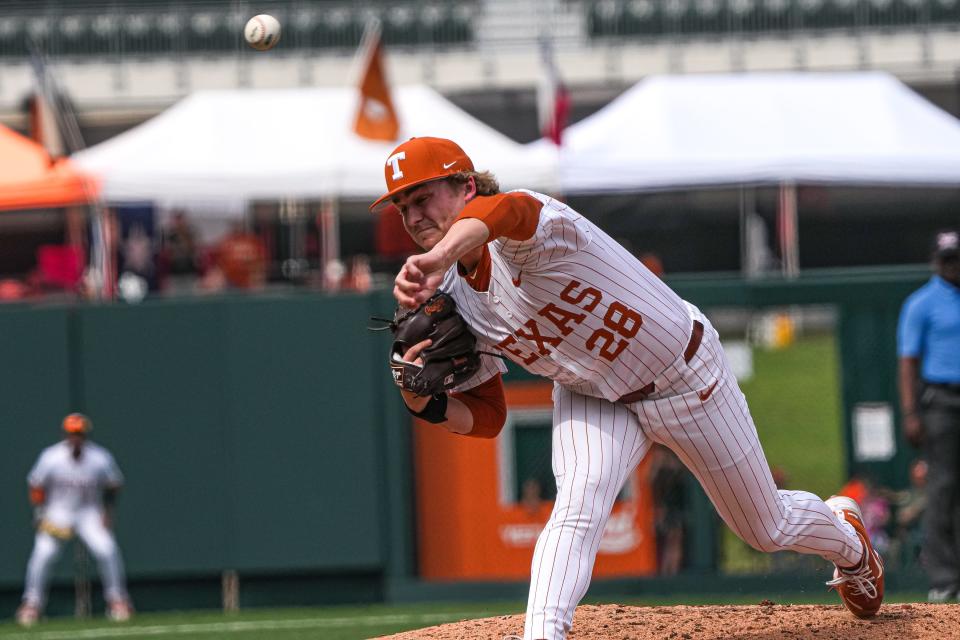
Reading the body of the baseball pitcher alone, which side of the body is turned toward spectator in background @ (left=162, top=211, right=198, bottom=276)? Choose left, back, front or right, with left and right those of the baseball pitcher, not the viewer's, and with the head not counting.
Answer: right

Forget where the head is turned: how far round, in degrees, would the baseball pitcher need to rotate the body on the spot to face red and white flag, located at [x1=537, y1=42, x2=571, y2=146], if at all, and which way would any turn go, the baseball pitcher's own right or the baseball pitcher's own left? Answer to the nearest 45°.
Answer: approximately 135° to the baseball pitcher's own right

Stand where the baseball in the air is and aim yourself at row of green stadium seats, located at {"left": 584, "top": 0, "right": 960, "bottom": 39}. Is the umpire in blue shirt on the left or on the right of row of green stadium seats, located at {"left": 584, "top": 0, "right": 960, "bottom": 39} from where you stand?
right

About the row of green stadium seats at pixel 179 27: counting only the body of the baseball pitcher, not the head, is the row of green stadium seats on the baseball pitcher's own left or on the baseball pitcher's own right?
on the baseball pitcher's own right

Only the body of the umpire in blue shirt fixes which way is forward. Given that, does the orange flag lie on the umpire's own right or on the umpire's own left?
on the umpire's own right

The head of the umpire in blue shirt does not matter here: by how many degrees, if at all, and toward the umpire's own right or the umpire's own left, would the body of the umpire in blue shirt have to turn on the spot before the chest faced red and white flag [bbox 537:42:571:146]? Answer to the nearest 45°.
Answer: approximately 135° to the umpire's own right

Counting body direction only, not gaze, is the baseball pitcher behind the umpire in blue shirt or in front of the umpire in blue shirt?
in front

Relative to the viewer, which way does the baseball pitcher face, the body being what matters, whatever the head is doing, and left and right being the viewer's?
facing the viewer and to the left of the viewer

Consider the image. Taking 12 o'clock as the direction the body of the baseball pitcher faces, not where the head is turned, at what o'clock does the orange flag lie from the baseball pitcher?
The orange flag is roughly at 4 o'clock from the baseball pitcher.

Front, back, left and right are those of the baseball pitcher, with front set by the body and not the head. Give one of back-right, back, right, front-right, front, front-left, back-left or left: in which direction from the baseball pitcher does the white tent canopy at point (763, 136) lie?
back-right
